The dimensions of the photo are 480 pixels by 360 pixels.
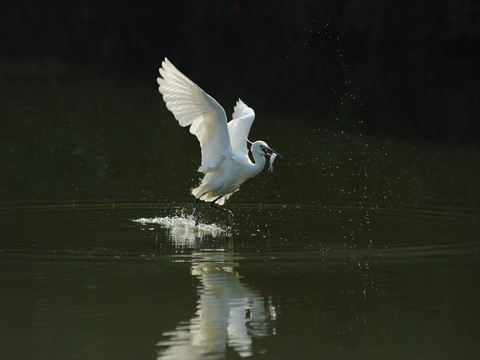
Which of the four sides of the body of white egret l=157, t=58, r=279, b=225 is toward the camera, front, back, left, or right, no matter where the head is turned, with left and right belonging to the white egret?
right
